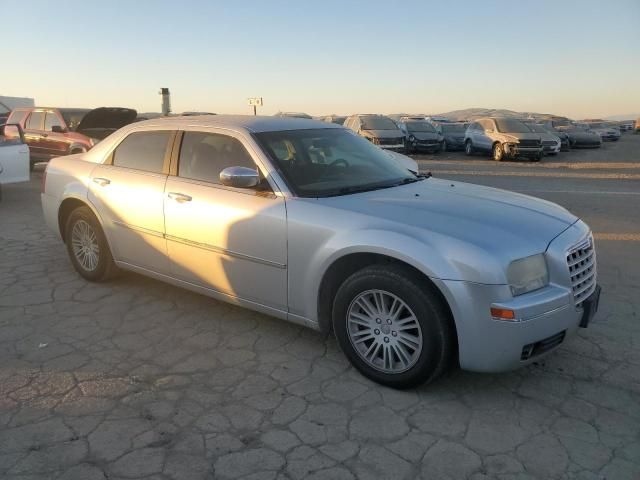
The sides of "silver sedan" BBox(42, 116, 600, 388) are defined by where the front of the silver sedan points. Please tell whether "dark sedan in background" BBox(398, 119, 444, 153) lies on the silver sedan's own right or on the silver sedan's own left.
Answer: on the silver sedan's own left

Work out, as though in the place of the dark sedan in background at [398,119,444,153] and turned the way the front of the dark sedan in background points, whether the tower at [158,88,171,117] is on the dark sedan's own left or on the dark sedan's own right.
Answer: on the dark sedan's own right
